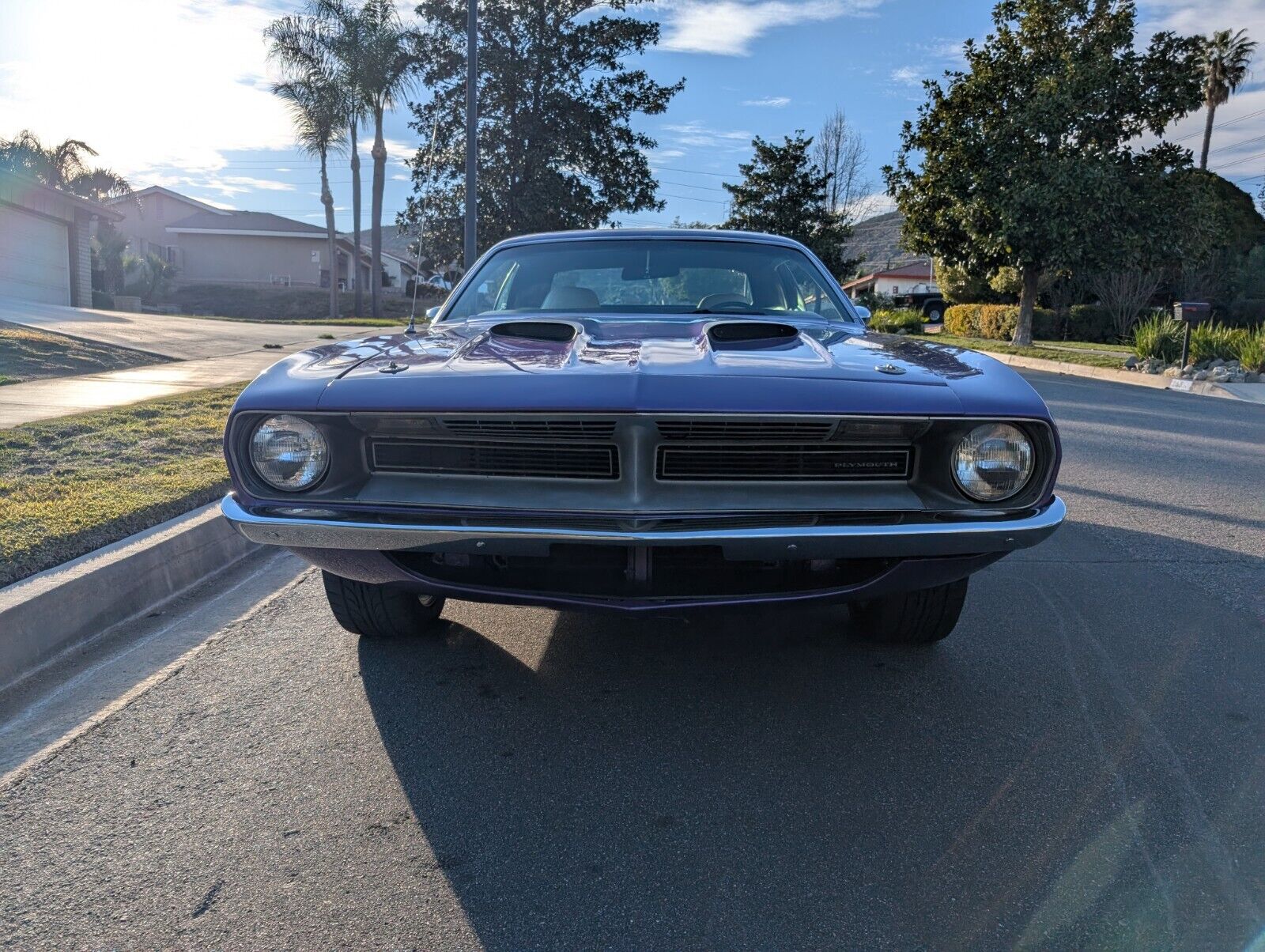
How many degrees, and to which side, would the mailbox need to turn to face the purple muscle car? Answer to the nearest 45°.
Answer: approximately 45° to its left

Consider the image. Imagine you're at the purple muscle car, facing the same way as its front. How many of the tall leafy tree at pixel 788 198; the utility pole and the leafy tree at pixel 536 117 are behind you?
3

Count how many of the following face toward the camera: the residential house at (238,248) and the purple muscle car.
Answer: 1

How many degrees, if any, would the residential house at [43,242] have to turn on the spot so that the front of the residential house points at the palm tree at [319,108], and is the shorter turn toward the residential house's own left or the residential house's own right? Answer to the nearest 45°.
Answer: approximately 90° to the residential house's own left

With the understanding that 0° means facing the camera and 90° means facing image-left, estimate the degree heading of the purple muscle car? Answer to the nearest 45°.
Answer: approximately 0°

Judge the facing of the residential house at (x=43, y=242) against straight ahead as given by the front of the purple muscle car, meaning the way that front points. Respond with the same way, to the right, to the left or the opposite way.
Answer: to the left

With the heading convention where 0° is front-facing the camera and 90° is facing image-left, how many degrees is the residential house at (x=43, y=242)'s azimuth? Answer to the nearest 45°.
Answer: approximately 315°

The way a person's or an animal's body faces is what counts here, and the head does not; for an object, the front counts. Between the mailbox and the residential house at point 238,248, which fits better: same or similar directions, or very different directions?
very different directions
